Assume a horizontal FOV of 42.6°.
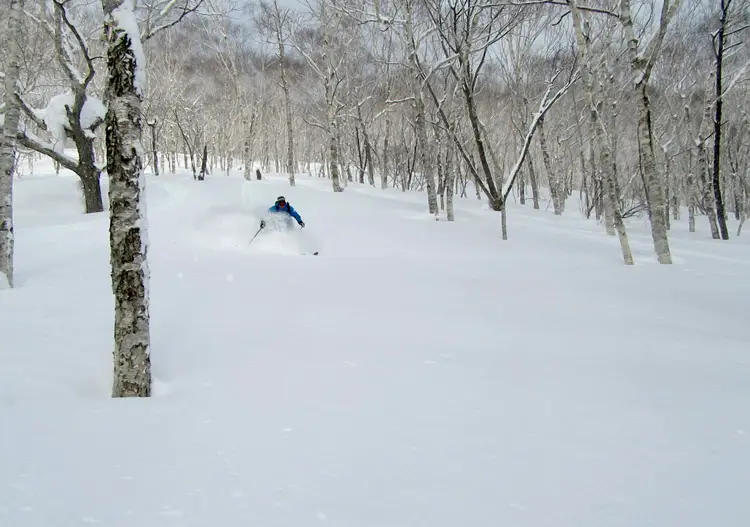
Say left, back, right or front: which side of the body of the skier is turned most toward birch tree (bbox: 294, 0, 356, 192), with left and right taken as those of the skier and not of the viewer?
back

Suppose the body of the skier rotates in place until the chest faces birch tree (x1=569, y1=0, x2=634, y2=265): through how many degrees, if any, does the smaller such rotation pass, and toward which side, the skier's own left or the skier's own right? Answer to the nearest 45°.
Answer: approximately 45° to the skier's own left

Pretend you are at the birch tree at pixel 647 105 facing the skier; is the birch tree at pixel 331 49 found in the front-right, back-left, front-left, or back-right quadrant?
front-right

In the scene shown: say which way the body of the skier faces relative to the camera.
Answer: toward the camera

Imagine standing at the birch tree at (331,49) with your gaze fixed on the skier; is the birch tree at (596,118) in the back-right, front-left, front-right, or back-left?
front-left

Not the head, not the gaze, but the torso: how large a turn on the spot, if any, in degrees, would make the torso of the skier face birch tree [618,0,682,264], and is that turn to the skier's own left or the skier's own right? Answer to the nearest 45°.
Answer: approximately 45° to the skier's own left

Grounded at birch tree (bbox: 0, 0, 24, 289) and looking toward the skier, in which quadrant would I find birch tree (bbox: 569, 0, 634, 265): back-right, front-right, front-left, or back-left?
front-right

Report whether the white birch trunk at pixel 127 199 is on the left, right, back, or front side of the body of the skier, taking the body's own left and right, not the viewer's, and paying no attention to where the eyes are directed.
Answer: front
